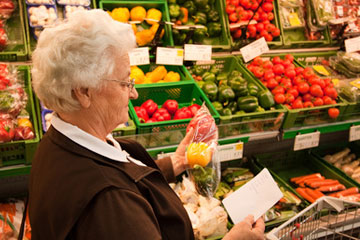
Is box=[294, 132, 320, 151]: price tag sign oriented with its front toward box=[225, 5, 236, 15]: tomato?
no

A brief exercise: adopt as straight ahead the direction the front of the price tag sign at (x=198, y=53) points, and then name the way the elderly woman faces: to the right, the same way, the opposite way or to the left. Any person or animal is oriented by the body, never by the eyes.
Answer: to the left

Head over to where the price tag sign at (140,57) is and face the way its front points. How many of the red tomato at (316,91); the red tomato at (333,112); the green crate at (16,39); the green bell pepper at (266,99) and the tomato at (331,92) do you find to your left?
4

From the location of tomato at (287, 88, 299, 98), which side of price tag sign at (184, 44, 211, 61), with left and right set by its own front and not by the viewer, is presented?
left

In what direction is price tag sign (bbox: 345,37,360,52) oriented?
toward the camera

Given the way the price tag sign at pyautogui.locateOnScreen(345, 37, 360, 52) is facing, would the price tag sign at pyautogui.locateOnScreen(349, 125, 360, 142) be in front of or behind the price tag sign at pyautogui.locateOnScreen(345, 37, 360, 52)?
in front

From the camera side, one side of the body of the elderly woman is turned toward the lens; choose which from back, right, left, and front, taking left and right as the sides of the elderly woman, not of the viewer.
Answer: right

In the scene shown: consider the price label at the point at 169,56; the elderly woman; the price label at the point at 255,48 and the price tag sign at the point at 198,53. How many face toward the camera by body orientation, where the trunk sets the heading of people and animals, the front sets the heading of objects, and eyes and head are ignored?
3

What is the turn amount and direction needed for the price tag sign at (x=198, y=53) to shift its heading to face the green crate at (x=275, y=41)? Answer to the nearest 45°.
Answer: approximately 135° to its left

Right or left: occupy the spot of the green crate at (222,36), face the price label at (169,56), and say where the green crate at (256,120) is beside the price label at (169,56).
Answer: left

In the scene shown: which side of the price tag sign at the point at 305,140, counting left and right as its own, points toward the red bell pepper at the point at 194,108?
right

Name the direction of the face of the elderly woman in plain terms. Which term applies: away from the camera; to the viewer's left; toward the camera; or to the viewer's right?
to the viewer's right

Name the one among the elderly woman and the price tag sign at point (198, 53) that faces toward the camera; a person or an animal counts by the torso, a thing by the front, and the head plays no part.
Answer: the price tag sign

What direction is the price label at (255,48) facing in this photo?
toward the camera

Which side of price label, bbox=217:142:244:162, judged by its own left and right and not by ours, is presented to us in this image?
front

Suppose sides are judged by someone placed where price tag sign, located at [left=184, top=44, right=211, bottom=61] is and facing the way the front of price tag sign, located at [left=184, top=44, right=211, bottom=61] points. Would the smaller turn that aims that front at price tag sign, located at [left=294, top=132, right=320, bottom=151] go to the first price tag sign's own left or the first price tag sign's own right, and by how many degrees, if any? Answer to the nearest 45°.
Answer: approximately 45° to the first price tag sign's own left

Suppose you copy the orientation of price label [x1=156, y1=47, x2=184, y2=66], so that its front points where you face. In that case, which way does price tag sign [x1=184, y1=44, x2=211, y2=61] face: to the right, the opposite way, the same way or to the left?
the same way
